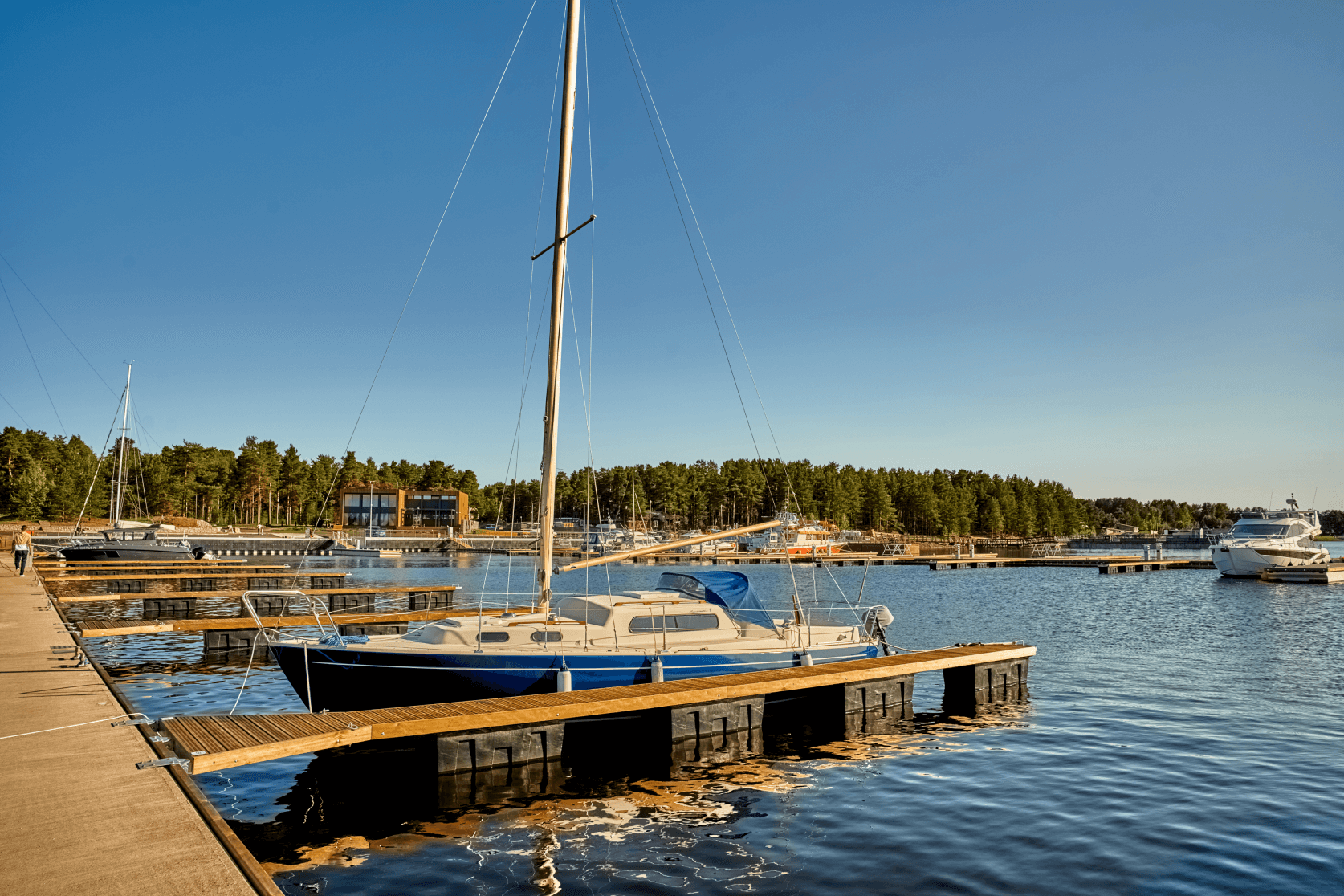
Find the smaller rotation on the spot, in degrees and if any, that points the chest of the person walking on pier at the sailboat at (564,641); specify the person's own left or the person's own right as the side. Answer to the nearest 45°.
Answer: approximately 180°

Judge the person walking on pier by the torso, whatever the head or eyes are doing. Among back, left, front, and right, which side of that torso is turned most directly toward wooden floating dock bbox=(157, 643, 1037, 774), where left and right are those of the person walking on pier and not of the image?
back

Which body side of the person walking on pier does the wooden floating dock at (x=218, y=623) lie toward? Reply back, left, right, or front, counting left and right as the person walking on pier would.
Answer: back

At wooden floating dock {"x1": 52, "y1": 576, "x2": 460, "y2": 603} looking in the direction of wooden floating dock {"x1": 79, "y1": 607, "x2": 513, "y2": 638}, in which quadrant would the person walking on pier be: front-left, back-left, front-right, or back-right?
back-right

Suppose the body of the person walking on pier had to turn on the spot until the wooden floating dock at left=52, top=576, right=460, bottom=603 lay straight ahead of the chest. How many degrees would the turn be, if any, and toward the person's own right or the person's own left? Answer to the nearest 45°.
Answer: approximately 135° to the person's own right
